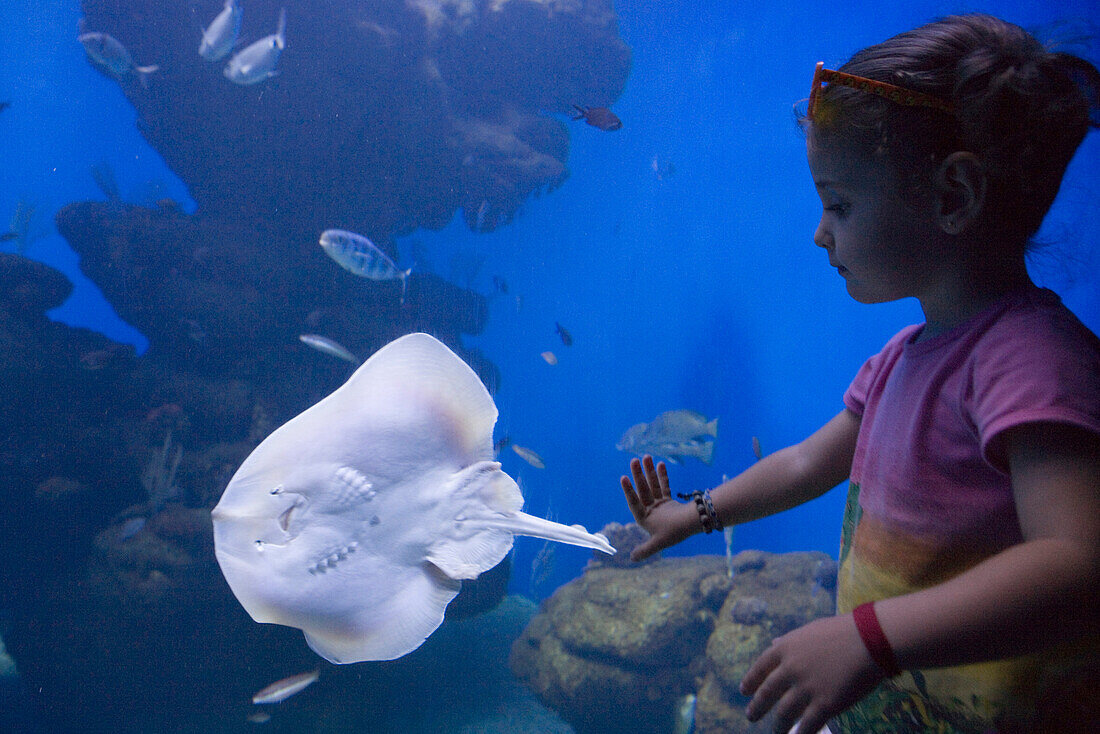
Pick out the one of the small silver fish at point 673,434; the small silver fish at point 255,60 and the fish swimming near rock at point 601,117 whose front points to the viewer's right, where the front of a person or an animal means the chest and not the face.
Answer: the fish swimming near rock

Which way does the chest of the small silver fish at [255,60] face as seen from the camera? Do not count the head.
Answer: to the viewer's left

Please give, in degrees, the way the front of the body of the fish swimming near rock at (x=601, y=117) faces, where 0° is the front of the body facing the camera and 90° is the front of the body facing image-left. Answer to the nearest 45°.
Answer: approximately 270°

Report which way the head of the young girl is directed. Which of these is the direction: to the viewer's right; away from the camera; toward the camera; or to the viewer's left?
to the viewer's left

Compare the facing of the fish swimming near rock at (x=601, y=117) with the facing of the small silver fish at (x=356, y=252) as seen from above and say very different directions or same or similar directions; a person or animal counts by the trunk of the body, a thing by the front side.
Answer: very different directions

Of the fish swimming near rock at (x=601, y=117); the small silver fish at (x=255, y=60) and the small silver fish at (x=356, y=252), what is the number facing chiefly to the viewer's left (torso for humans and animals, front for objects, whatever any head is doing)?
2

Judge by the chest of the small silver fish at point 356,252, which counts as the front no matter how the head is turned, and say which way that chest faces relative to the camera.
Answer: to the viewer's left
